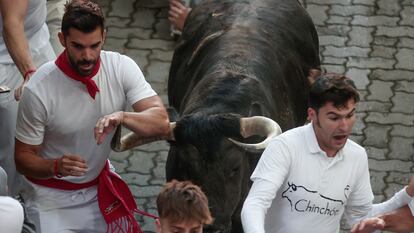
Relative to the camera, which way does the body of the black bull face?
toward the camera

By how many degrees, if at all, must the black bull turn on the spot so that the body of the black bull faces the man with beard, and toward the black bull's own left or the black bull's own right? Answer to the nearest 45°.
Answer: approximately 45° to the black bull's own right
